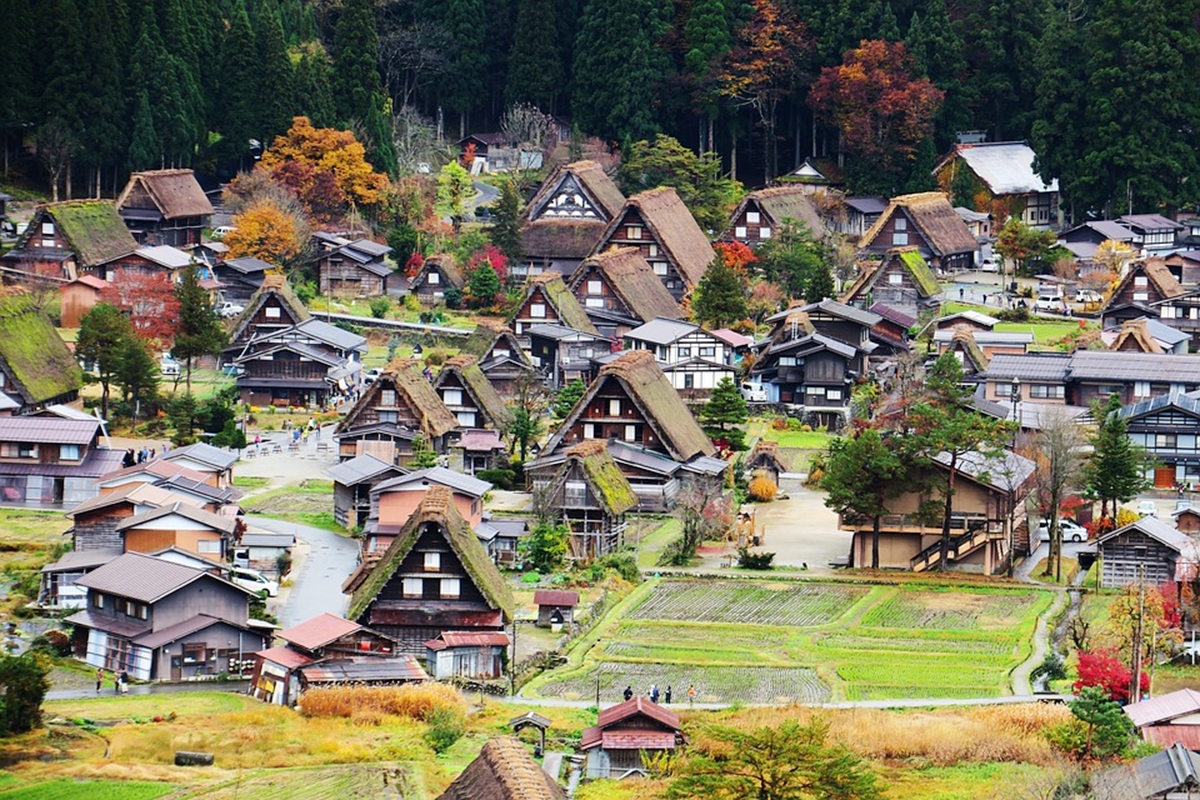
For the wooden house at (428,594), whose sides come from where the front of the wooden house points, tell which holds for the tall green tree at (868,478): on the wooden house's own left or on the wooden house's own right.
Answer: on the wooden house's own left

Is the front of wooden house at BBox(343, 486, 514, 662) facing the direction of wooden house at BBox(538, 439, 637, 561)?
no

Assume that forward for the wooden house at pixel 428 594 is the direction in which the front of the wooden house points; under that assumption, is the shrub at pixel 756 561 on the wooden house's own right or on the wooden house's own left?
on the wooden house's own left

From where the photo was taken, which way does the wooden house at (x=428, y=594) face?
toward the camera

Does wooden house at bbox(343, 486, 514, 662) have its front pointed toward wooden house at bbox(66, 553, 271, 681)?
no

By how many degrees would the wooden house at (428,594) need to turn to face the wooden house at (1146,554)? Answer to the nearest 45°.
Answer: approximately 90° to its left

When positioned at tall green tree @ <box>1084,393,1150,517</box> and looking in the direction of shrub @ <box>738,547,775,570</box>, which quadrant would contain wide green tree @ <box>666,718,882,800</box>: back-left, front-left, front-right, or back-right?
front-left

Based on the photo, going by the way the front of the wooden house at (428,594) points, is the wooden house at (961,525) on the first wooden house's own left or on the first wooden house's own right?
on the first wooden house's own left

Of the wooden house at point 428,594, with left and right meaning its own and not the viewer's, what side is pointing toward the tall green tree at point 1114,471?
left

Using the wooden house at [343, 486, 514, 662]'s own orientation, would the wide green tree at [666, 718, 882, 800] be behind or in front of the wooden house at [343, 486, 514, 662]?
in front

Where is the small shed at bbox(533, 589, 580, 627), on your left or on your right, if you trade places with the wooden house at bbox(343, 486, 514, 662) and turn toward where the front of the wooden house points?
on your left
